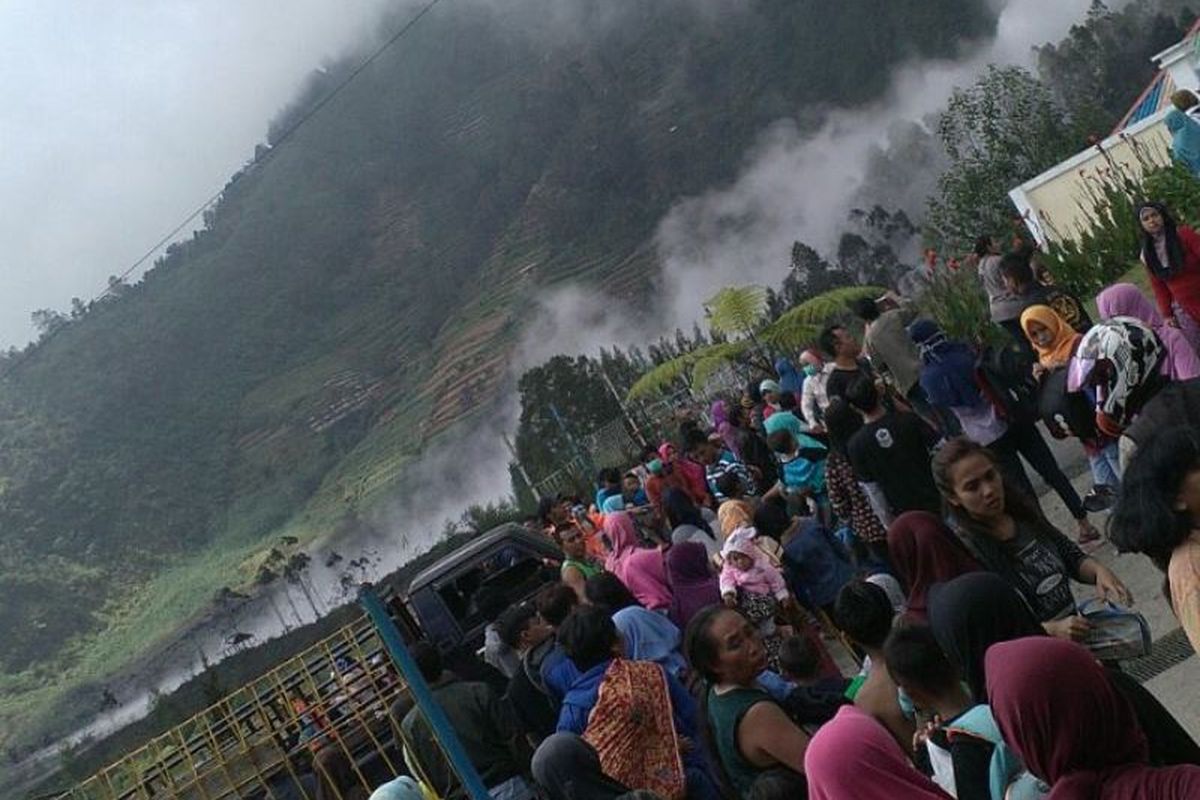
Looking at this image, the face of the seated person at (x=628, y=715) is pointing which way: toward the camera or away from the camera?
away from the camera

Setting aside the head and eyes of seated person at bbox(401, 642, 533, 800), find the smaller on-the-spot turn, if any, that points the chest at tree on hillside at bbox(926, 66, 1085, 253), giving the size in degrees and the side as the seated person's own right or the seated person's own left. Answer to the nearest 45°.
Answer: approximately 90° to the seated person's own right

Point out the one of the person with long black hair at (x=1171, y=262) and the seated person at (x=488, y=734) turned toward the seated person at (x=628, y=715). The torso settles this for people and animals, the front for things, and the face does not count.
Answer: the person with long black hair

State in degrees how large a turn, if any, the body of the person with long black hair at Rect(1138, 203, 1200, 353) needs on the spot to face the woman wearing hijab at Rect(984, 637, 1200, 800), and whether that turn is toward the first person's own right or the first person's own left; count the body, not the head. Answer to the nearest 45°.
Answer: approximately 45° to the first person's own left

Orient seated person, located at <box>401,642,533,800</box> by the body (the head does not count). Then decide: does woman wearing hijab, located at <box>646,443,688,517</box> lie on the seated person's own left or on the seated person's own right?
on the seated person's own right

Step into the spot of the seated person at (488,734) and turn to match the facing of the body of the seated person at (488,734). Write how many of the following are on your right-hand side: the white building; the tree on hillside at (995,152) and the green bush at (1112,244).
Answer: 3

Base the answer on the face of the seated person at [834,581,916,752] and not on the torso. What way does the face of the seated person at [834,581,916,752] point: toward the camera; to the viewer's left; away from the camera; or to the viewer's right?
away from the camera

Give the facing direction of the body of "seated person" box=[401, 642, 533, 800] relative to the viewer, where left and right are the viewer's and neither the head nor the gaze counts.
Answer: facing away from the viewer and to the left of the viewer
